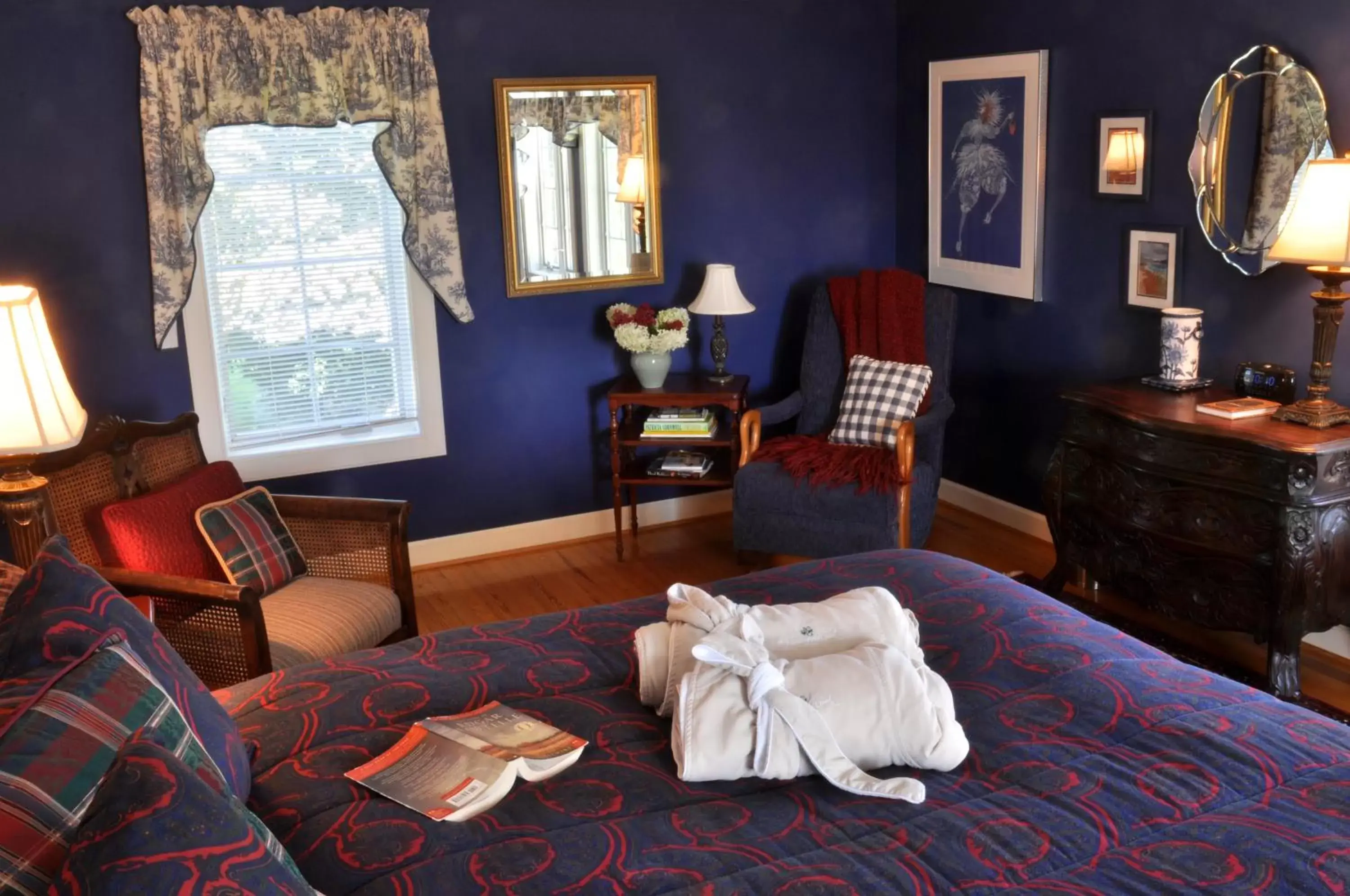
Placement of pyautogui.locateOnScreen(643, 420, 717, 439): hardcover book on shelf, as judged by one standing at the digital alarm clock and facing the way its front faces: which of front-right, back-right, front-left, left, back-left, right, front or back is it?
front-right

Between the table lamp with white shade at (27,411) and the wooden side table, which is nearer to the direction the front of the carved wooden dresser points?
the table lamp with white shade

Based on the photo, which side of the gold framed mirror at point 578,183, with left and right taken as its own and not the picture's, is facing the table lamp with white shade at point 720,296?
left

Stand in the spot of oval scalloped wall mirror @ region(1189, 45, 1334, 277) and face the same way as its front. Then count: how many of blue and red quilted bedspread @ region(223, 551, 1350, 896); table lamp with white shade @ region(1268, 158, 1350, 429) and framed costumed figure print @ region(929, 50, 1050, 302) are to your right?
1

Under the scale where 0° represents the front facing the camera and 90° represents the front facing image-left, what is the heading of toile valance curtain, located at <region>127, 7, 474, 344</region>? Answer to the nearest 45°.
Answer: approximately 0°

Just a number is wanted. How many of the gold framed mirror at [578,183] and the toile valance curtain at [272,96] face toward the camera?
2

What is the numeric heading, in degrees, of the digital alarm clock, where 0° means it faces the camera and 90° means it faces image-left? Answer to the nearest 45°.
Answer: approximately 45°

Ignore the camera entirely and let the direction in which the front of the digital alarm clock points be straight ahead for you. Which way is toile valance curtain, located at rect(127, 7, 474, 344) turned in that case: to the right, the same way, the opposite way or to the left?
to the left

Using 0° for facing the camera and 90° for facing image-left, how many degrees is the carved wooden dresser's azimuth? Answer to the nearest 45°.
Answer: approximately 45°

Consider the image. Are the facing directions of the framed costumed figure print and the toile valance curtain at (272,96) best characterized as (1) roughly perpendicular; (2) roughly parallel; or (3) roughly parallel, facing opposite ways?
roughly perpendicular

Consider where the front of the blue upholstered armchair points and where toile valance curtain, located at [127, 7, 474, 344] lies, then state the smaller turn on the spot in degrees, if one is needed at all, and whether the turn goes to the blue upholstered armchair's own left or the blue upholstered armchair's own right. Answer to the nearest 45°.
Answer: approximately 45° to the blue upholstered armchair's own right
